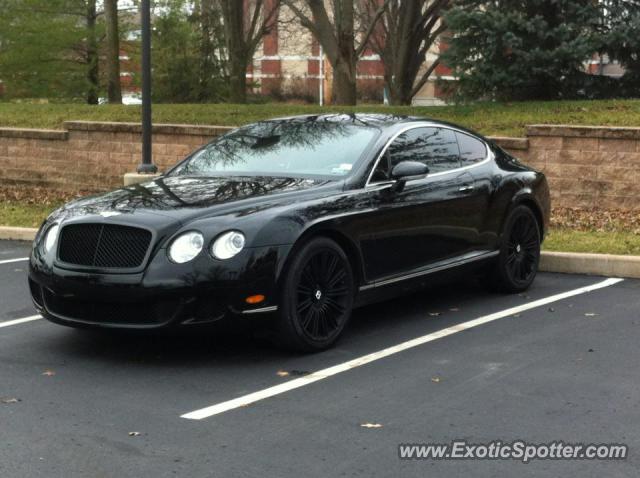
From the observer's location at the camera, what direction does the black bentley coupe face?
facing the viewer and to the left of the viewer

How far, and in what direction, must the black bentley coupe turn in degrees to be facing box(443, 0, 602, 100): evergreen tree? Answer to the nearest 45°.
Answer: approximately 135° to its right

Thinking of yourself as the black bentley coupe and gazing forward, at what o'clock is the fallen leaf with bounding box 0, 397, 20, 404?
The fallen leaf is roughly at 12 o'clock from the black bentley coupe.

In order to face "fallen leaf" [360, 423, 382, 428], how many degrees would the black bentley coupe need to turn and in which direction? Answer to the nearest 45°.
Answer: approximately 45° to its left

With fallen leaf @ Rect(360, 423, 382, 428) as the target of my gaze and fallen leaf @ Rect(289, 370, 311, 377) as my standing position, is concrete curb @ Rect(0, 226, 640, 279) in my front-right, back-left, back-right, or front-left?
back-left

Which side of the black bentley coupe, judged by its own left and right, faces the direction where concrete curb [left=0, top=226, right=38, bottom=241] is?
right

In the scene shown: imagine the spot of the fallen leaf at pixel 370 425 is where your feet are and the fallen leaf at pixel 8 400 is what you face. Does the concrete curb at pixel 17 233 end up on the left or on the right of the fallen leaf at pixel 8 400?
right

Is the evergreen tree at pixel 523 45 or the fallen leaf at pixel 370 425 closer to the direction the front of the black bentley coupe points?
the fallen leaf

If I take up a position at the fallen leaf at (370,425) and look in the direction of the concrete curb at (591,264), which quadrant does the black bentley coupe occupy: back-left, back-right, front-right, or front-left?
front-left

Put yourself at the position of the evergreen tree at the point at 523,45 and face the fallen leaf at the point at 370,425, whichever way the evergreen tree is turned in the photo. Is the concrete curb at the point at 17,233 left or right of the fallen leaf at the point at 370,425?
right

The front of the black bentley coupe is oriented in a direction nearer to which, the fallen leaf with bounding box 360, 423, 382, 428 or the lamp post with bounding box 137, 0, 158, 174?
the fallen leaf

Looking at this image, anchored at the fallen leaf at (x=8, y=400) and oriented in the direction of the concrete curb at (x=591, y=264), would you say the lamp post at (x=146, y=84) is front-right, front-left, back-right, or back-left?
front-left
